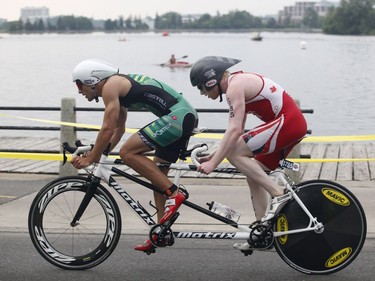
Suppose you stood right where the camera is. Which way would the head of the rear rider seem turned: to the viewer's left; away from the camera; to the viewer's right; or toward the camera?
to the viewer's left

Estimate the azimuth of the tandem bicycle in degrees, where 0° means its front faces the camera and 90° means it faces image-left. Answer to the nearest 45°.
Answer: approximately 90°

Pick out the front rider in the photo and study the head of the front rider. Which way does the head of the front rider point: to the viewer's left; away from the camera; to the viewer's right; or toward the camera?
to the viewer's left

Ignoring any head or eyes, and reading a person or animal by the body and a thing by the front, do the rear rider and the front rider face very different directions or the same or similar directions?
same or similar directions

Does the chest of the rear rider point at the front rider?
yes

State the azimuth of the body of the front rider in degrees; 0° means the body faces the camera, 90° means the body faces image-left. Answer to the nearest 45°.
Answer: approximately 90°

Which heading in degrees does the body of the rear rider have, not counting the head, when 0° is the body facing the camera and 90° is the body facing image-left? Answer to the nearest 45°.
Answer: approximately 90°
